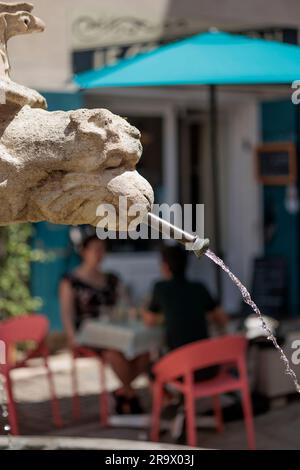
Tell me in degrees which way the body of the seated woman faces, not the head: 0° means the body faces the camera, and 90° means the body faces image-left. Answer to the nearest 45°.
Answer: approximately 315°

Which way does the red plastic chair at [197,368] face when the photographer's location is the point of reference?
facing away from the viewer and to the left of the viewer

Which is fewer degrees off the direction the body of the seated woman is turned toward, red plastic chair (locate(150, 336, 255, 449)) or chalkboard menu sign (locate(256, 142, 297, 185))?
the red plastic chair

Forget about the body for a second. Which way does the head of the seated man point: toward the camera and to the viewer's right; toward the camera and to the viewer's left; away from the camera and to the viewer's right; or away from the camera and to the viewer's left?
away from the camera and to the viewer's left

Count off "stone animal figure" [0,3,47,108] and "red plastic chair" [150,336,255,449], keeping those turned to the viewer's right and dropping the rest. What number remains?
1

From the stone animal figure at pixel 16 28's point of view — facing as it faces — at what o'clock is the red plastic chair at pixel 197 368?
The red plastic chair is roughly at 10 o'clock from the stone animal figure.

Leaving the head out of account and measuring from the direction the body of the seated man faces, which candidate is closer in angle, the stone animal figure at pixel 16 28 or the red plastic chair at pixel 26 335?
the red plastic chair

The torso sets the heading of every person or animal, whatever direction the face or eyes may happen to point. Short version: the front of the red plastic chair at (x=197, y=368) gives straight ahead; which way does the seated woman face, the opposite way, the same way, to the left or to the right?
the opposite way

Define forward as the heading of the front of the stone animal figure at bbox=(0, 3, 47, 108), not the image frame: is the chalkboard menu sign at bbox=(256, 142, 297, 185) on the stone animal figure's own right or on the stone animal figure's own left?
on the stone animal figure's own left

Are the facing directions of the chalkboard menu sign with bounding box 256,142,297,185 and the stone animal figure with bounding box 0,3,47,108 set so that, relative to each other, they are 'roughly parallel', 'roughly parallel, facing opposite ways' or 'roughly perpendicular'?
roughly perpendicular

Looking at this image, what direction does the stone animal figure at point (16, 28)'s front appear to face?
to the viewer's right

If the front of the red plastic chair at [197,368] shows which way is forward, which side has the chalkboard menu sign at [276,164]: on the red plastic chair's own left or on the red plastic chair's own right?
on the red plastic chair's own right
